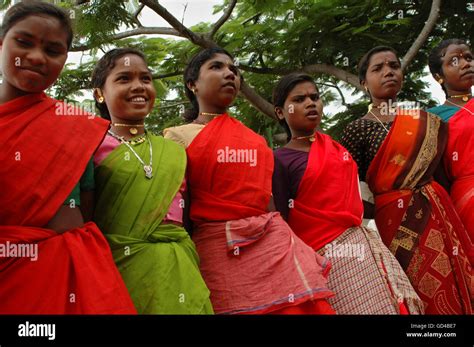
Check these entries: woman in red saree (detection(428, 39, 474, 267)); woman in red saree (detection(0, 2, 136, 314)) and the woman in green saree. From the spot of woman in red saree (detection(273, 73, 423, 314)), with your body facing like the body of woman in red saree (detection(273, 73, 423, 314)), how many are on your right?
2

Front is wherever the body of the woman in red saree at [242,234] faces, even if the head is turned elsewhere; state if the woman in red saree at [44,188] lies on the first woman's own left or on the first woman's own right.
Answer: on the first woman's own right

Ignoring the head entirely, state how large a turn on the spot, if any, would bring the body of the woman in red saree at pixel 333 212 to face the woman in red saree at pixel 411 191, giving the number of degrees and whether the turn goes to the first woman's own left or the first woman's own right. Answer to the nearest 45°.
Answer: approximately 90° to the first woman's own left

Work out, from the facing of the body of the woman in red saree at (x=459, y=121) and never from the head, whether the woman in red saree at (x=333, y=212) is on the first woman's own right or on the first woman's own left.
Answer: on the first woman's own right

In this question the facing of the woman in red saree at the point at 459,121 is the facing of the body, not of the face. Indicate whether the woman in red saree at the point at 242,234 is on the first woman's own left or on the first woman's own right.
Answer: on the first woman's own right

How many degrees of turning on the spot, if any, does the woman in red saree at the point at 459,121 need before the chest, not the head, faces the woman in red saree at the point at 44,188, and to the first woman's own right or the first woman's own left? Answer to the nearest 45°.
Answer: approximately 90° to the first woman's own right

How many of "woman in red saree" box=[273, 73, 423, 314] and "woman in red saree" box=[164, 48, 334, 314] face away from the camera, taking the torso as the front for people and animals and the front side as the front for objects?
0

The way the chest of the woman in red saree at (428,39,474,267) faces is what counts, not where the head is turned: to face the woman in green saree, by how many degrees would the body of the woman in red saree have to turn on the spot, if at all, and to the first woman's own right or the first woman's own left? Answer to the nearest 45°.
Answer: approximately 90° to the first woman's own right

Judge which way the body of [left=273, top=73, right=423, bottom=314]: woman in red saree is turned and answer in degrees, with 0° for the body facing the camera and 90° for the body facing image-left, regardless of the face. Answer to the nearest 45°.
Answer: approximately 315°
